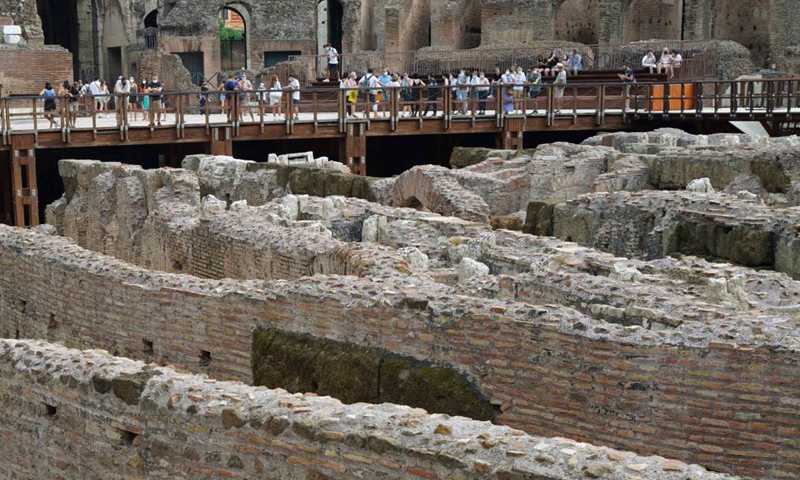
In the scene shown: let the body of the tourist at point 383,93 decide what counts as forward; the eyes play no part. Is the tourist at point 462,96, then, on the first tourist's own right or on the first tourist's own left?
on the first tourist's own left

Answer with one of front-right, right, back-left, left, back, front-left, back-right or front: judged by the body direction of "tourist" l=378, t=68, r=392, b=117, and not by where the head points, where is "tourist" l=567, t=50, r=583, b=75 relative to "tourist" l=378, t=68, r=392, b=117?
back-left

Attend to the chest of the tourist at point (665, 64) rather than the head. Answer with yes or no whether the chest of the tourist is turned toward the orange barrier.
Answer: yes

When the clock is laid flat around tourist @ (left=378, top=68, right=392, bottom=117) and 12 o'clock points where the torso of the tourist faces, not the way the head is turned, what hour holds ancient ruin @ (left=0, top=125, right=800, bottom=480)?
The ancient ruin is roughly at 12 o'clock from the tourist.

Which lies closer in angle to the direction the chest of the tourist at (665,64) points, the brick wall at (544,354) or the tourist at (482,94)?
the brick wall
